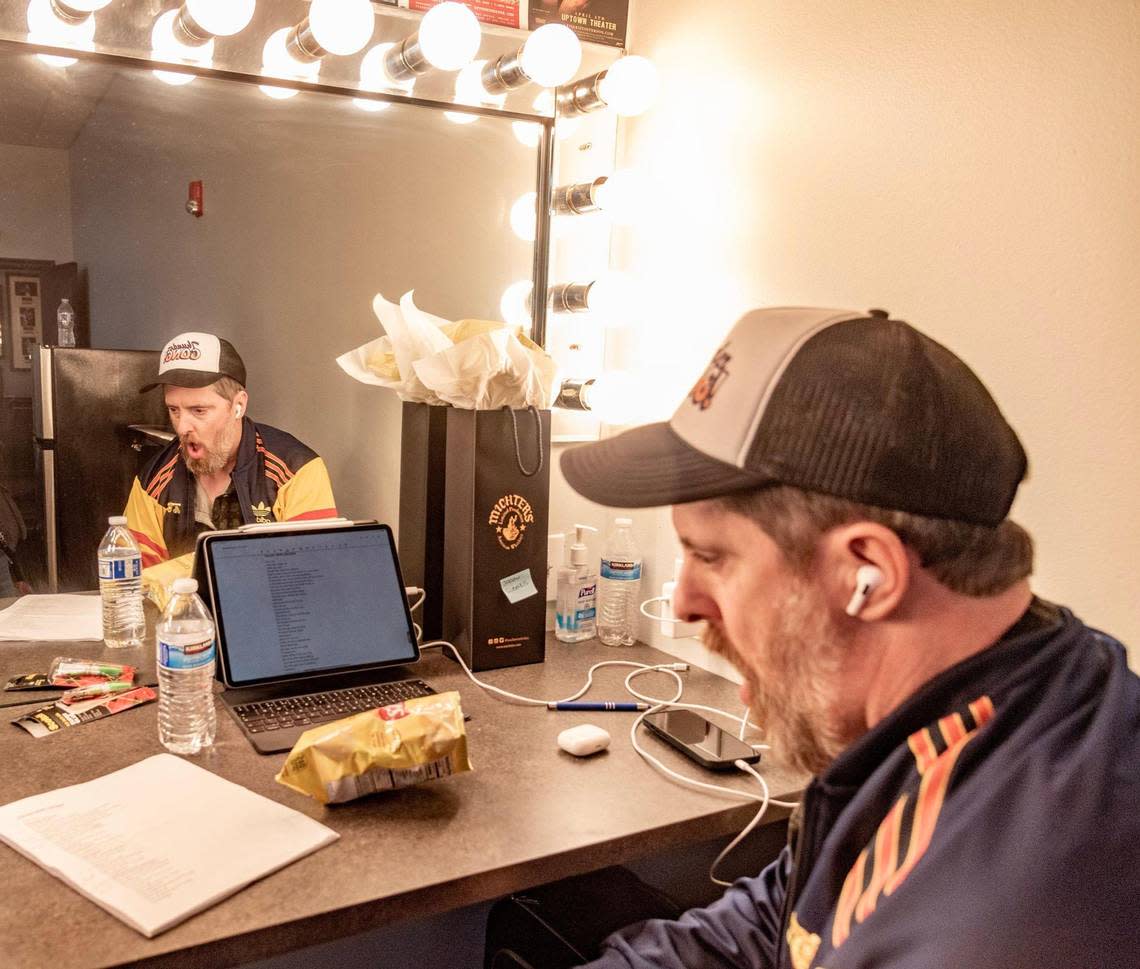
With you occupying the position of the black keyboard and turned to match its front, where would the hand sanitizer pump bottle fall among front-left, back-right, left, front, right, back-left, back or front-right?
left

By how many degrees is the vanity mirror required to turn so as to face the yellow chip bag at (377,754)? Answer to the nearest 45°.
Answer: approximately 45° to its right

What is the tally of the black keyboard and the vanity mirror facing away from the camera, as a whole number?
0

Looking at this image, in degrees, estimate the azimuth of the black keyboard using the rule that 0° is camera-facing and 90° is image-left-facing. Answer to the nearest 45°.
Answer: approximately 315°

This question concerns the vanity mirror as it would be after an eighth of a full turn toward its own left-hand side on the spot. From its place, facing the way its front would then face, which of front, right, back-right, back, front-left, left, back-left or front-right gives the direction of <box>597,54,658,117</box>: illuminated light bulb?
front

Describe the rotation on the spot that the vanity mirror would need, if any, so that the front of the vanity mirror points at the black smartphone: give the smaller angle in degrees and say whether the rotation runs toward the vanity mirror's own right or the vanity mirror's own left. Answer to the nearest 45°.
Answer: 0° — it already faces it

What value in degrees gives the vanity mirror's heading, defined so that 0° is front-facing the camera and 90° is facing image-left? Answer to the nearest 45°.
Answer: approximately 315°
